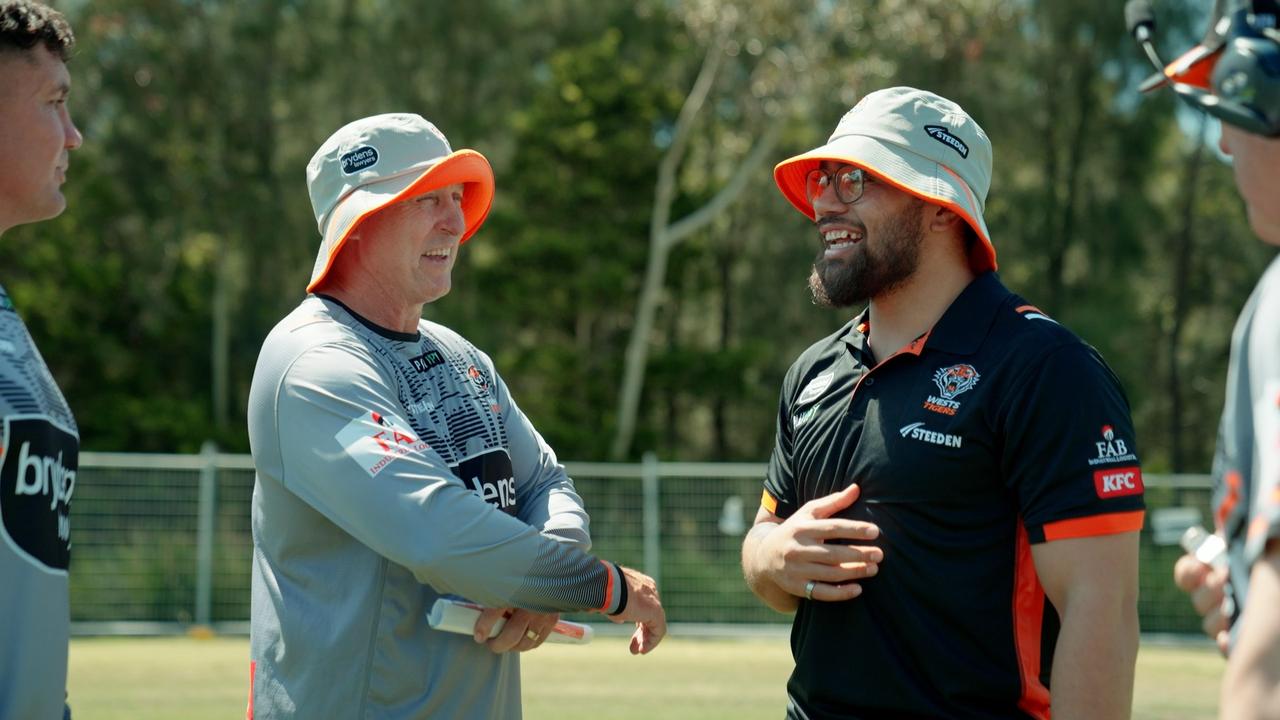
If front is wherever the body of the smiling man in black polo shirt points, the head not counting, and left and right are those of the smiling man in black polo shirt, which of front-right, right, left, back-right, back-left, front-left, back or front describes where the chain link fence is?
right

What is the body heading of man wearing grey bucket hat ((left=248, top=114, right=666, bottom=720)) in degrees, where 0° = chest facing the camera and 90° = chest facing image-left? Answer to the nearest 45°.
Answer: approximately 315°

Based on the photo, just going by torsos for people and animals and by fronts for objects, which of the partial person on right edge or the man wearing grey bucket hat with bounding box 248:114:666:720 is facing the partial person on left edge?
the partial person on right edge

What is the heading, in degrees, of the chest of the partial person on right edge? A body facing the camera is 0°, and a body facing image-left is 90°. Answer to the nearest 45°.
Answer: approximately 90°

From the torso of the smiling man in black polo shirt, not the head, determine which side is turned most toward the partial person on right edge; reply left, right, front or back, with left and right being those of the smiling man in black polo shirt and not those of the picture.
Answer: left

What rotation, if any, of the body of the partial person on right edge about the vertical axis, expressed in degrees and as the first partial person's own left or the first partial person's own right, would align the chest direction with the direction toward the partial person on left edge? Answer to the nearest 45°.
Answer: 0° — they already face them

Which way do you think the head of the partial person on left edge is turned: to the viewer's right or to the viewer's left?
to the viewer's right

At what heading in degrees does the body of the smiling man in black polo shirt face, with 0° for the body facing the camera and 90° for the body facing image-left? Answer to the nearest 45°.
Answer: approximately 45°

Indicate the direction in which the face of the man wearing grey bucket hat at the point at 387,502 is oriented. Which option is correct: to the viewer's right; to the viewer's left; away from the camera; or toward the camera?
to the viewer's right

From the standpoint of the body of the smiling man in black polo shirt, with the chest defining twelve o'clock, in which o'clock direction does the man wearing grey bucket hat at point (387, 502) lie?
The man wearing grey bucket hat is roughly at 1 o'clock from the smiling man in black polo shirt.

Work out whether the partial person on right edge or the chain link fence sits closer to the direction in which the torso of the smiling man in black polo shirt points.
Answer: the partial person on right edge

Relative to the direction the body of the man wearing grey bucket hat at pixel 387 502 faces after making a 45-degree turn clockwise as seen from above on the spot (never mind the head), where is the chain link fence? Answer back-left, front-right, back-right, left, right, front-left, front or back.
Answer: back

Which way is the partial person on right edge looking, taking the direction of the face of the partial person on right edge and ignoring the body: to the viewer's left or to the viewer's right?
to the viewer's left
